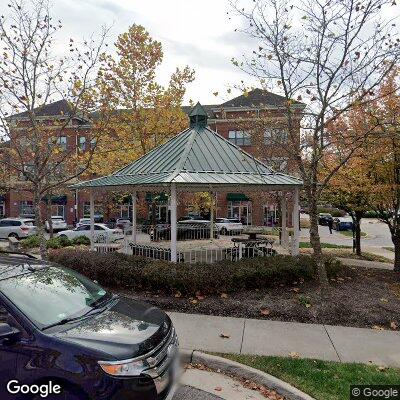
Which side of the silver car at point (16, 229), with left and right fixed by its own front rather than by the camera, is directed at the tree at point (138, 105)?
back

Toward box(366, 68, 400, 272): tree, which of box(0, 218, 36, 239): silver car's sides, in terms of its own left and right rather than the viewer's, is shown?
back

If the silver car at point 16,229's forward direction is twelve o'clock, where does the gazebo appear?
The gazebo is roughly at 7 o'clock from the silver car.

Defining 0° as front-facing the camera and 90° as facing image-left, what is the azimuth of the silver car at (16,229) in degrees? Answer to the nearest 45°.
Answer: approximately 135°

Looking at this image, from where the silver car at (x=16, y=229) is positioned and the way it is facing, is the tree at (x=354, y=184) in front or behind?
behind

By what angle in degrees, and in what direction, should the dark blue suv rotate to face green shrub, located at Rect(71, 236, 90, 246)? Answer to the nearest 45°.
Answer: approximately 135° to its left

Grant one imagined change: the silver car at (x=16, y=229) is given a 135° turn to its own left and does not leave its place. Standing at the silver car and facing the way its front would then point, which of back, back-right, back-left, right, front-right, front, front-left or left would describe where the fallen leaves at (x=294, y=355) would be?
front

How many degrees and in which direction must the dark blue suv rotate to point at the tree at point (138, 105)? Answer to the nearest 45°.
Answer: approximately 135° to its left

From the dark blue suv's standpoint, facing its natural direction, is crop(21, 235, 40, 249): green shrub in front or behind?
behind

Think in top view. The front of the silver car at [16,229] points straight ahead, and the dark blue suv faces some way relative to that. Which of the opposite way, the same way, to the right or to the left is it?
the opposite way

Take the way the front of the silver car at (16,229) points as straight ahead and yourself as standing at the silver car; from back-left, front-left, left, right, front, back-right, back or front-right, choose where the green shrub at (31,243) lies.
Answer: back-left
